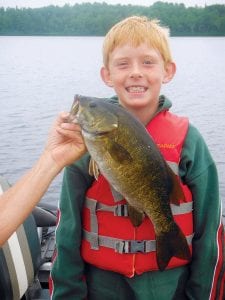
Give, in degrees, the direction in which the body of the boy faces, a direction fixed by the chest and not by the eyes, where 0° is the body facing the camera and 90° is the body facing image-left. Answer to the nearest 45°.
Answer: approximately 0°
